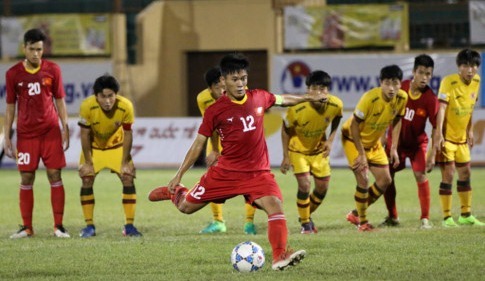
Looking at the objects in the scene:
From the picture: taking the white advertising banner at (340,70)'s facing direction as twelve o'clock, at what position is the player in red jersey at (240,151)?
The player in red jersey is roughly at 12 o'clock from the white advertising banner.

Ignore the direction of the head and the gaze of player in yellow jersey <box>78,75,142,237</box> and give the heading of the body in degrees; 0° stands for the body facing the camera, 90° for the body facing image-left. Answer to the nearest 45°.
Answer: approximately 0°

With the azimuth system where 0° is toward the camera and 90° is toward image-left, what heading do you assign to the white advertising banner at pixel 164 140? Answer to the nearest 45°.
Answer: approximately 0°

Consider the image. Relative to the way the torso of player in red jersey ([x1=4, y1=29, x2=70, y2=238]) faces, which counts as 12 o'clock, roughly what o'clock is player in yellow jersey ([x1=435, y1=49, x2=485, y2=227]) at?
The player in yellow jersey is roughly at 9 o'clock from the player in red jersey.

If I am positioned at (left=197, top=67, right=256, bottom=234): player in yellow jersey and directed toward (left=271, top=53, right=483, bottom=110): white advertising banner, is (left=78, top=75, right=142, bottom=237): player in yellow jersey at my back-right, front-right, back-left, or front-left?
back-left

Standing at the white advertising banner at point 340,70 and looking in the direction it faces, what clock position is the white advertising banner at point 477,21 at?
the white advertising banner at point 477,21 is roughly at 9 o'clock from the white advertising banner at point 340,70.

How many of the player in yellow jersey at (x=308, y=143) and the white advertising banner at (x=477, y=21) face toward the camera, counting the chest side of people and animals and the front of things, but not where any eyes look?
2

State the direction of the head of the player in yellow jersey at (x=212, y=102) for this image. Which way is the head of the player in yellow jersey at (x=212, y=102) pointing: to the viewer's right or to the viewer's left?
to the viewer's right

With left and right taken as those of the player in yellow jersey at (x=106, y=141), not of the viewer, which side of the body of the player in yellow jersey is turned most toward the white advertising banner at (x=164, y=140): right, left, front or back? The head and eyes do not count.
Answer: back
